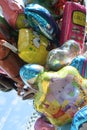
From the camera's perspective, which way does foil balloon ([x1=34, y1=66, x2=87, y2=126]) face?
toward the camera
